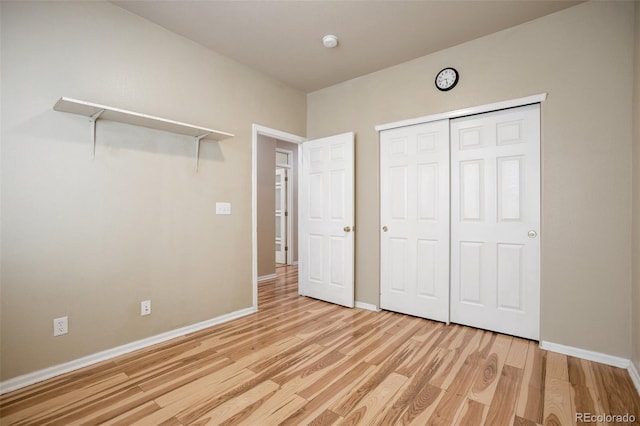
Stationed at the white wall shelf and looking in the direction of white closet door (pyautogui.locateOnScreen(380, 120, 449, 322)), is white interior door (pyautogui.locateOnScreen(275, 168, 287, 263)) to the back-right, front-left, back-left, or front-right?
front-left

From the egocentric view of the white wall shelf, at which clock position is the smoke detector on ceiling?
The smoke detector on ceiling is roughly at 11 o'clock from the white wall shelf.

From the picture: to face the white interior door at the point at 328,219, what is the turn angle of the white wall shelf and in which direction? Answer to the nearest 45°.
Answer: approximately 45° to its left

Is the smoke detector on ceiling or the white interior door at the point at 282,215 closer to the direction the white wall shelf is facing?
the smoke detector on ceiling

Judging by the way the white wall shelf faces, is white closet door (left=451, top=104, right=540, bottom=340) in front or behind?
in front

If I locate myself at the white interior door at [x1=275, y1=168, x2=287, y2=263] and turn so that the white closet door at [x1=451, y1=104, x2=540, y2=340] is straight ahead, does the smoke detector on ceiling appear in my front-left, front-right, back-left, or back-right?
front-right

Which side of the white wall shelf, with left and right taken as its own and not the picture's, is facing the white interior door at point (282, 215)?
left

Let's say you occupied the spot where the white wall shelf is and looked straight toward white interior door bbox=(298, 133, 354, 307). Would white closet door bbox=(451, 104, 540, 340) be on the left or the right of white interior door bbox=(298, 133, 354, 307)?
right

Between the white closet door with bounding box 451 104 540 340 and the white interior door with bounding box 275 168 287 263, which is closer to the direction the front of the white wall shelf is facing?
the white closet door

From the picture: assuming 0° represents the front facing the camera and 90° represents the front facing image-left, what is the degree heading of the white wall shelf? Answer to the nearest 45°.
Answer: approximately 315°

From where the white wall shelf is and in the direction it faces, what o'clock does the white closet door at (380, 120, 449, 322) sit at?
The white closet door is roughly at 11 o'clock from the white wall shelf.
